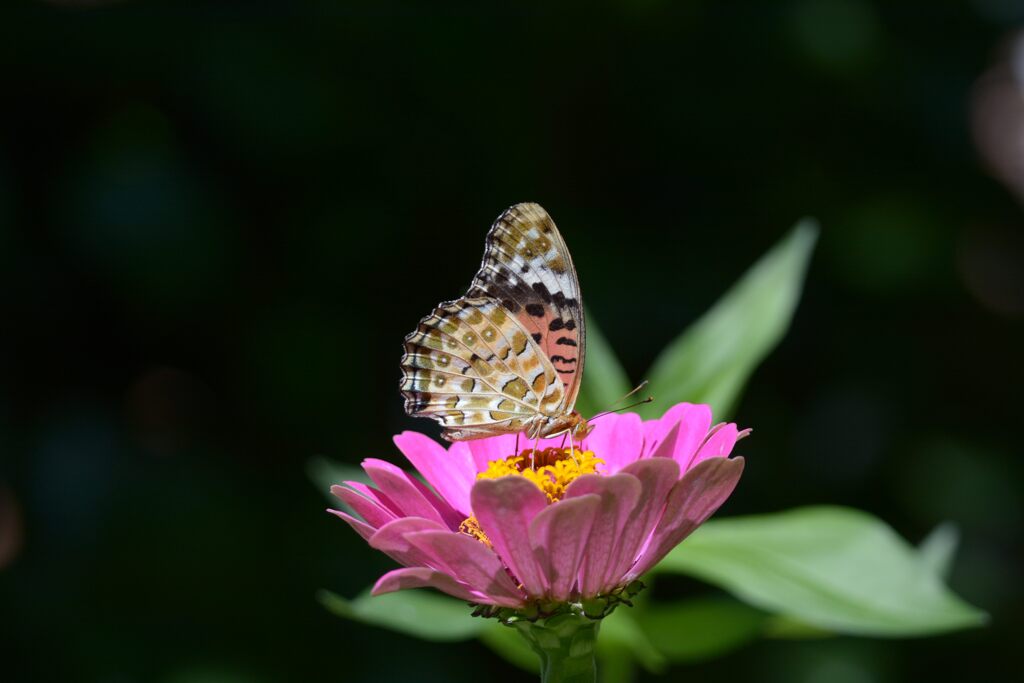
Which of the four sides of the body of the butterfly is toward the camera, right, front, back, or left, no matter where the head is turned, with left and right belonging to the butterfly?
right
